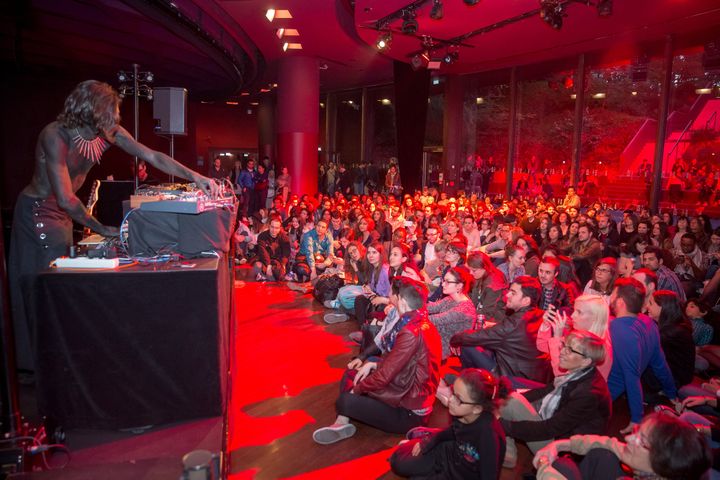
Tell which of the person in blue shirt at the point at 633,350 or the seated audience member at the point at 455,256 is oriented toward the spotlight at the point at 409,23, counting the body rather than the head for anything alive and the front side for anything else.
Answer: the person in blue shirt

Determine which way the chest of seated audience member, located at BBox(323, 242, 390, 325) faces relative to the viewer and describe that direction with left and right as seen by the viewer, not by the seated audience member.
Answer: facing the viewer and to the left of the viewer

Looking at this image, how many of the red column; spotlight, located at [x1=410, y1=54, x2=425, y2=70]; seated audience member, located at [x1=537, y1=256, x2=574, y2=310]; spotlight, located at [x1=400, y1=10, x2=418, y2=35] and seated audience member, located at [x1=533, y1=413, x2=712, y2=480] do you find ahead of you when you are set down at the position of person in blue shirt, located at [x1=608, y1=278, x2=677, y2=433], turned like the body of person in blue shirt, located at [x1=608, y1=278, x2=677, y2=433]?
4

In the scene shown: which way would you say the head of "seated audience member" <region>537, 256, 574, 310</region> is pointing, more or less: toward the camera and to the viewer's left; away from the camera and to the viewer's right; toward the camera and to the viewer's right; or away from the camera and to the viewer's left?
toward the camera and to the viewer's left

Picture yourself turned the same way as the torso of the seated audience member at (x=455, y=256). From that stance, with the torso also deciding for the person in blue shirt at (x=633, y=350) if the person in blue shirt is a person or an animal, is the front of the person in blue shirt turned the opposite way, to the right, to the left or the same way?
to the right

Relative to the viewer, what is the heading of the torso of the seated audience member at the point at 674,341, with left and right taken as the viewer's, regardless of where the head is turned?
facing to the left of the viewer

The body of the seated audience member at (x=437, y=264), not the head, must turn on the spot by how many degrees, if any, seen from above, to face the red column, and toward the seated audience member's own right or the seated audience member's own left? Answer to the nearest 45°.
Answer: approximately 90° to the seated audience member's own right

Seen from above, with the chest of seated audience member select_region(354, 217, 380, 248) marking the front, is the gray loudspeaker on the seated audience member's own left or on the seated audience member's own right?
on the seated audience member's own right

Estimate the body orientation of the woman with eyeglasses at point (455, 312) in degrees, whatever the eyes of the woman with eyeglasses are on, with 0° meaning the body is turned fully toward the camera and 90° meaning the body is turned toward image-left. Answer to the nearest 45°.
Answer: approximately 90°

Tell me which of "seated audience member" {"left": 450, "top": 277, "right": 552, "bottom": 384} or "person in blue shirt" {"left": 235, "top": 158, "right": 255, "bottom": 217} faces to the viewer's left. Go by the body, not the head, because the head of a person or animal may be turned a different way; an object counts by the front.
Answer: the seated audience member

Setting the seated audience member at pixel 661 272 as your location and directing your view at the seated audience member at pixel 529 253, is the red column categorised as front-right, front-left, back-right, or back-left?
front-right

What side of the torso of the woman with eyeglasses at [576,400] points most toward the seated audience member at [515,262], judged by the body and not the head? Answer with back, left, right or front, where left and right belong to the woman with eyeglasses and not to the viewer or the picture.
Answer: right

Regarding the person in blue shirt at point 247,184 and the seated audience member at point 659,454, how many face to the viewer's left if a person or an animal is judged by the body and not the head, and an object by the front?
1
